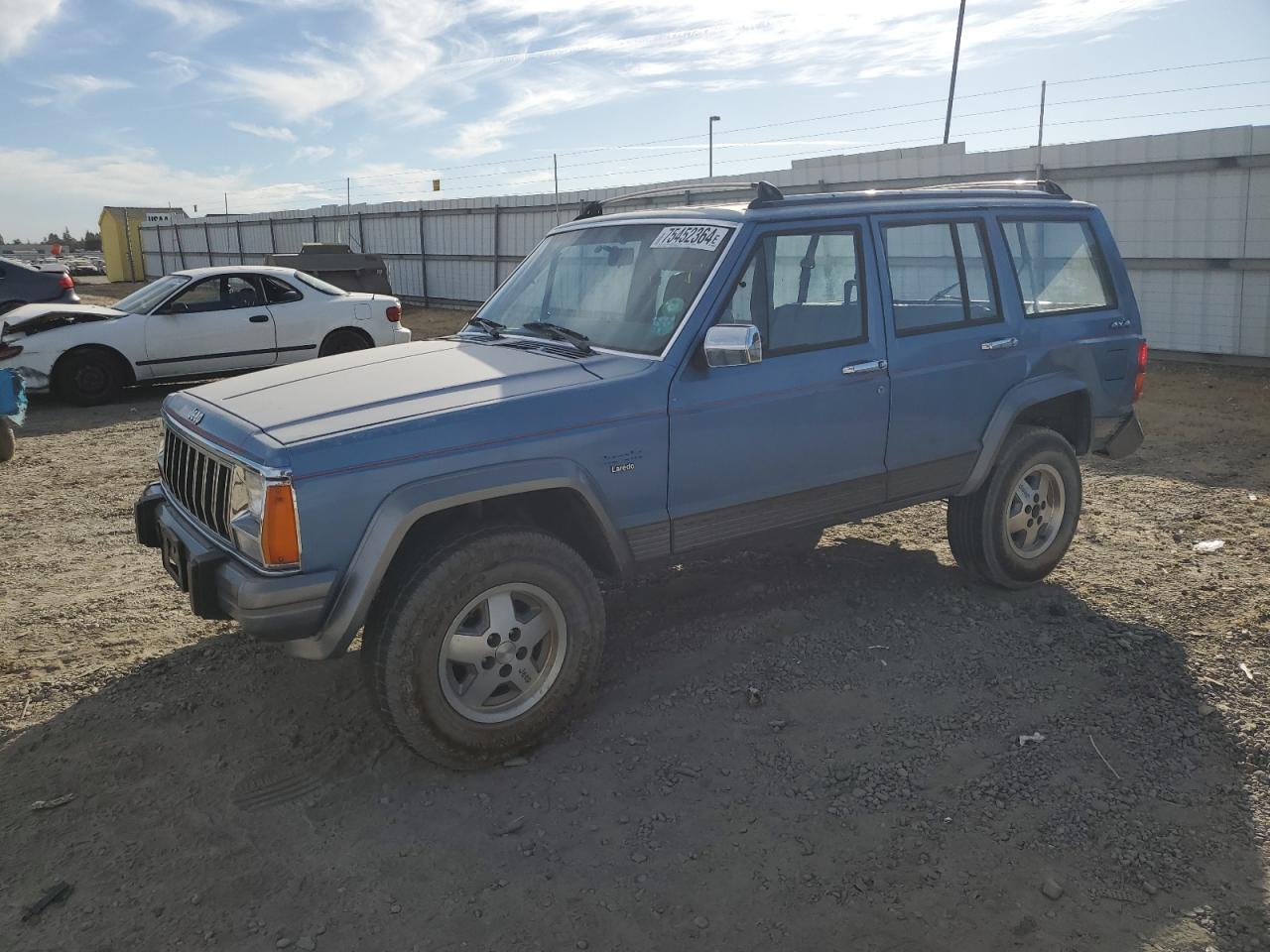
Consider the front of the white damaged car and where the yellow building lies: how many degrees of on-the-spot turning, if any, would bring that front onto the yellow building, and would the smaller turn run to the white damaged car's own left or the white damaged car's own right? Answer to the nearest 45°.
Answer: approximately 90° to the white damaged car's own right

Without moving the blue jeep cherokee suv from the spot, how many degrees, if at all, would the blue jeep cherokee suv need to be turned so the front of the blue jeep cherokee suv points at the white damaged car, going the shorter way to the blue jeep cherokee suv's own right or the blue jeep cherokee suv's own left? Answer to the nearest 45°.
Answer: approximately 90° to the blue jeep cherokee suv's own right

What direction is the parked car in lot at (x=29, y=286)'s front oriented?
to the viewer's left

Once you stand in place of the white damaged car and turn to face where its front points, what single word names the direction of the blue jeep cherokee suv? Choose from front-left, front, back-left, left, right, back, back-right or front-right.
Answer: left

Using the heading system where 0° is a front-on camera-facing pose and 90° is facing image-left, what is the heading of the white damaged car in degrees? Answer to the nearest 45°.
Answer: approximately 90°

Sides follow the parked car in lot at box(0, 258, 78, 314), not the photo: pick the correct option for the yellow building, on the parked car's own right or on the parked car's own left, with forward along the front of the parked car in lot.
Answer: on the parked car's own right

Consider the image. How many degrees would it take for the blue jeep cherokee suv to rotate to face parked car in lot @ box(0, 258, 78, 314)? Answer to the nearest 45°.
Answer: approximately 90° to its right

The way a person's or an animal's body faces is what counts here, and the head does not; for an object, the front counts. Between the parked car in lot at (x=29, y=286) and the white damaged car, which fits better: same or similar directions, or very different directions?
same or similar directions

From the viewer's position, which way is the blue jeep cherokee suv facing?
facing the viewer and to the left of the viewer
